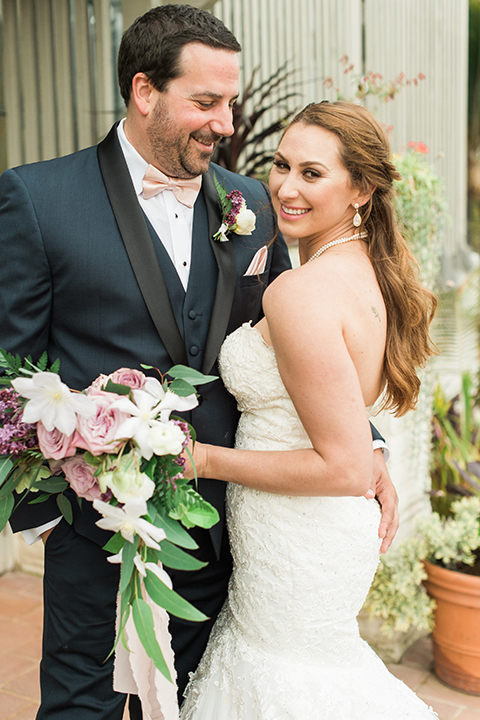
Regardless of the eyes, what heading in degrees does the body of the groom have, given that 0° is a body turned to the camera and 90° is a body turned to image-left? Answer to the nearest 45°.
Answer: approximately 315°

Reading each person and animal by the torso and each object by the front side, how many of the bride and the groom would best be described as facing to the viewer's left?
1

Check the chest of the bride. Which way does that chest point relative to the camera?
to the viewer's left

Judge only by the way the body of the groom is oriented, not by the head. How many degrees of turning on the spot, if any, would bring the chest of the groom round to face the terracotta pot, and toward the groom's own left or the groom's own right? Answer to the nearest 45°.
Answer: approximately 90° to the groom's own left

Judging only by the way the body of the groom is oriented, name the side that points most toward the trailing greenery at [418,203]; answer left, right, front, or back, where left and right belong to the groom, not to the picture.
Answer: left
